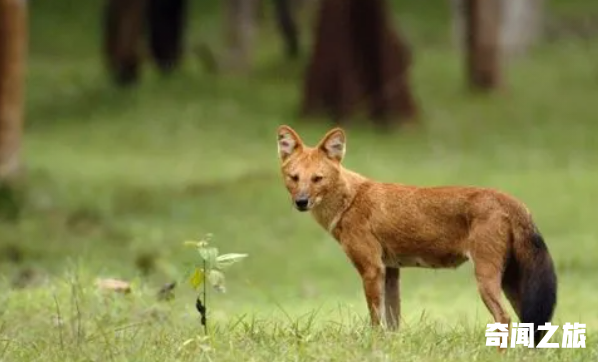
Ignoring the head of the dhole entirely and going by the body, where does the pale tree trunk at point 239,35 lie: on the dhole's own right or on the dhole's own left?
on the dhole's own right

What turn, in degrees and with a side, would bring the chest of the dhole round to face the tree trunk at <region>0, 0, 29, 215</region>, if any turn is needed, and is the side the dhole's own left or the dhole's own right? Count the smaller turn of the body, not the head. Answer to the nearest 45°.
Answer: approximately 45° to the dhole's own right

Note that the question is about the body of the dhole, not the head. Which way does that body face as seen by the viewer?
to the viewer's left

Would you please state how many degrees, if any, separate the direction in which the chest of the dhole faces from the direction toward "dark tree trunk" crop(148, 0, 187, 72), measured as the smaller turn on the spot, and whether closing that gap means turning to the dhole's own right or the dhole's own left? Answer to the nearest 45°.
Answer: approximately 90° to the dhole's own right

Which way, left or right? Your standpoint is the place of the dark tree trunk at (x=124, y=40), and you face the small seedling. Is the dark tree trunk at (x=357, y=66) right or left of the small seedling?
left

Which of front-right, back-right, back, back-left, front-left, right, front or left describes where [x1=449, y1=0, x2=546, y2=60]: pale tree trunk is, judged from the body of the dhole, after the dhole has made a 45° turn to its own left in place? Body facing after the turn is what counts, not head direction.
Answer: back-right

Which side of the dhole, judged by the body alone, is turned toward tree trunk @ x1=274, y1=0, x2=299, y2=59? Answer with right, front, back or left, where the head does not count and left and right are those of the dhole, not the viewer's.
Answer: right

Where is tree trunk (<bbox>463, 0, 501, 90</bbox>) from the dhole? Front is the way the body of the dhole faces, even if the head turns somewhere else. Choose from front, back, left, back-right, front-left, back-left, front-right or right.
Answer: right

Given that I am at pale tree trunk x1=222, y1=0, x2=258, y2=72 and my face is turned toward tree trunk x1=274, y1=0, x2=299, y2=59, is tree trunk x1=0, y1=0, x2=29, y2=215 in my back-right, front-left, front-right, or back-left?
back-right

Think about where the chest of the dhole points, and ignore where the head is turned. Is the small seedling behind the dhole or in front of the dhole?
in front

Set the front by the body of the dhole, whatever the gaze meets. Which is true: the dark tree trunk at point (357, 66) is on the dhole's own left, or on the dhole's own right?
on the dhole's own right

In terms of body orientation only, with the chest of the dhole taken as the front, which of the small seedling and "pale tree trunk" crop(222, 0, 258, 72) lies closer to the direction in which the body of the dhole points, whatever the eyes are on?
the small seedling
